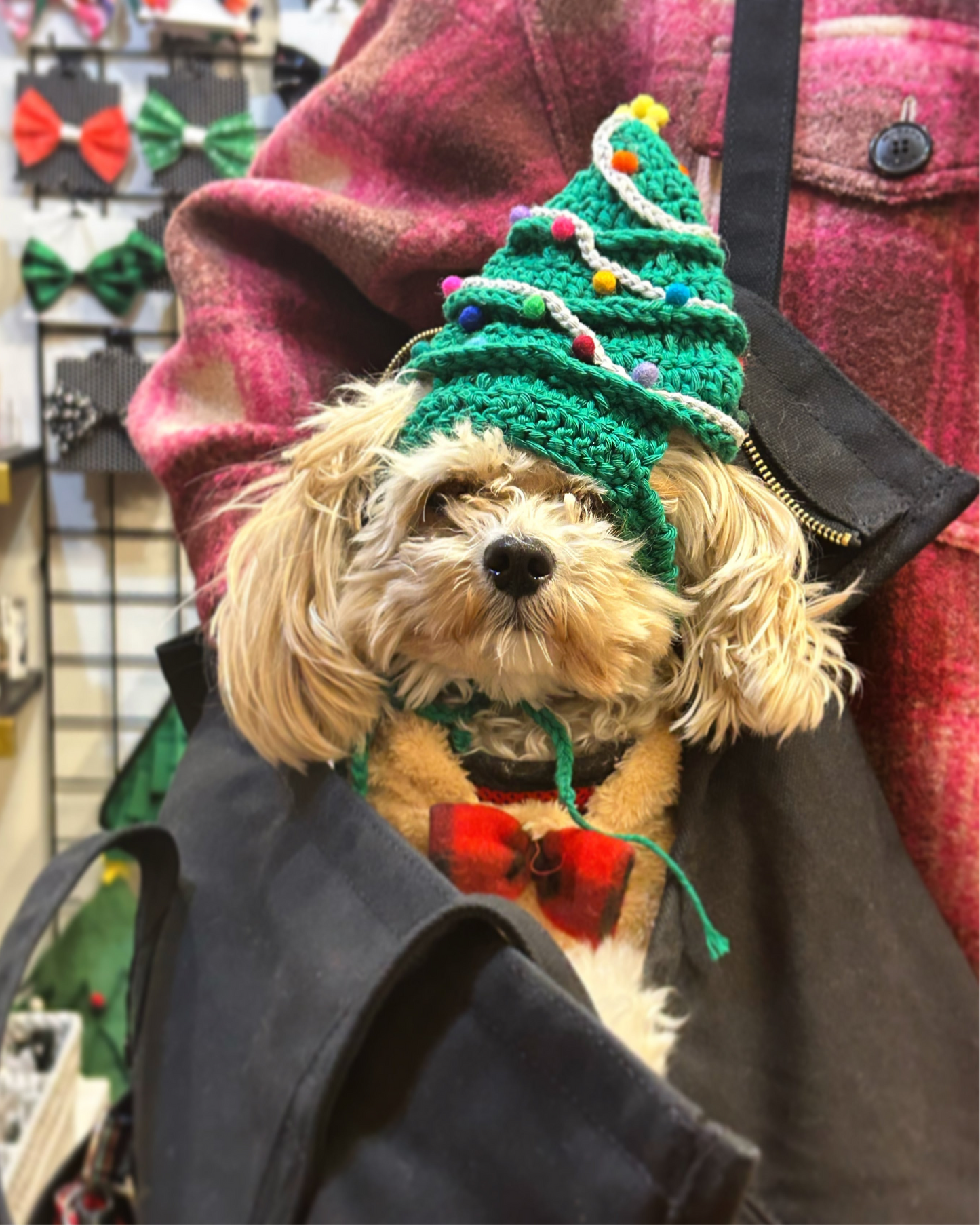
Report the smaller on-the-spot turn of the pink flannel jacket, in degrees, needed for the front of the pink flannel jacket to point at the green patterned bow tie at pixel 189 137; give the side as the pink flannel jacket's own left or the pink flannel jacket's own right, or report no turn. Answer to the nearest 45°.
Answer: approximately 135° to the pink flannel jacket's own right

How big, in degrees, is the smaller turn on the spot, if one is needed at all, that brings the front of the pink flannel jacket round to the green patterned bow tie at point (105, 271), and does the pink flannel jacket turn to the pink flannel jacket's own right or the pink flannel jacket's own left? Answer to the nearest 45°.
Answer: approximately 135° to the pink flannel jacket's own right

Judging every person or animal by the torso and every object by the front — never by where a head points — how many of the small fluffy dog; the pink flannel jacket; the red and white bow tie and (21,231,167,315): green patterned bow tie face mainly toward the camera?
4

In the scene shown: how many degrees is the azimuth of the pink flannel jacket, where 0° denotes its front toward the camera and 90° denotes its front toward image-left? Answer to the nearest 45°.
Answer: approximately 0°

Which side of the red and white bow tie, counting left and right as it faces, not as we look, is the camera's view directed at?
front

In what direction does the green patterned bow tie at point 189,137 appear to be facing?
toward the camera

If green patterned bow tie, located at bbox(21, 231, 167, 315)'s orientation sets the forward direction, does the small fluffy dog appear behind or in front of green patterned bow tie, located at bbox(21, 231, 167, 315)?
in front
